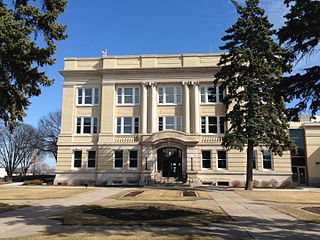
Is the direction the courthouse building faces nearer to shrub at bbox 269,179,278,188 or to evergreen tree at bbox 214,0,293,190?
the evergreen tree

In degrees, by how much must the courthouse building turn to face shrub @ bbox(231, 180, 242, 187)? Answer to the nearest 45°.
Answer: approximately 90° to its left

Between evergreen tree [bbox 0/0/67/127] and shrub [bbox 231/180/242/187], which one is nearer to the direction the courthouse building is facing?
the evergreen tree

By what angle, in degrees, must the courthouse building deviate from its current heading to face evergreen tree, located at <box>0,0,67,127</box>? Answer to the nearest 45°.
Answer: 0° — it already faces it

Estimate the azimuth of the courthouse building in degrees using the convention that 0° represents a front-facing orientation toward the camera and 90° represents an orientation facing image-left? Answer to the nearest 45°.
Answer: approximately 0°

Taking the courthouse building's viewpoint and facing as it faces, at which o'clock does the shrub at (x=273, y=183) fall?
The shrub is roughly at 9 o'clock from the courthouse building.

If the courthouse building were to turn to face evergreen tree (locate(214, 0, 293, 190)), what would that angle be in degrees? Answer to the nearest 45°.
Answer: approximately 45° to its left
